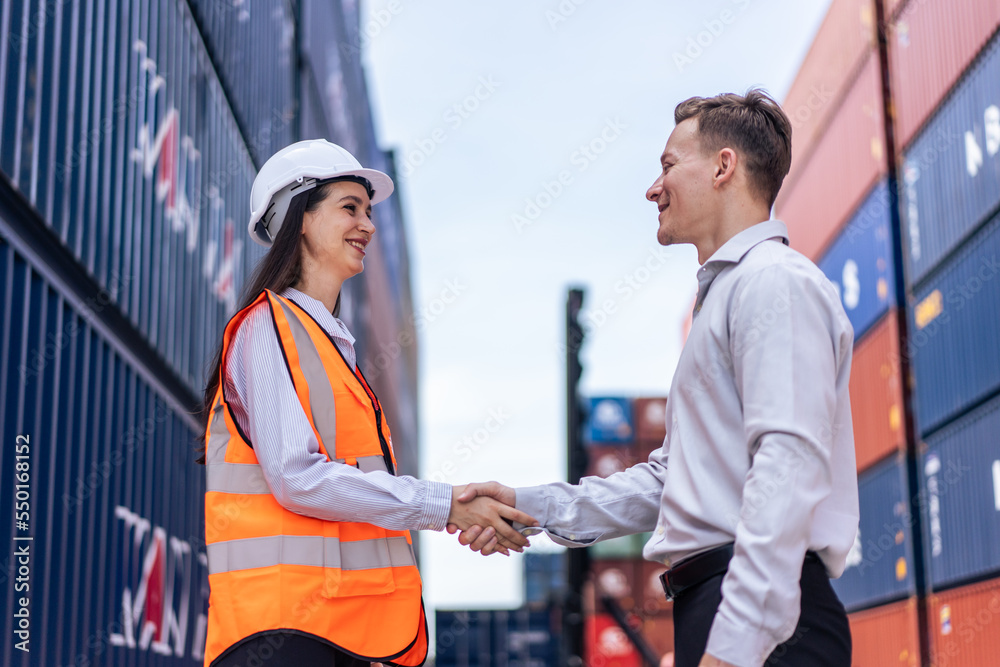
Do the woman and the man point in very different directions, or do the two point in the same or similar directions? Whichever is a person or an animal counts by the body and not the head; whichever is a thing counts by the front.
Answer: very different directions

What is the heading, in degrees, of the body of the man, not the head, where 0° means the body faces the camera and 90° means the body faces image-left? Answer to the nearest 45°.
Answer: approximately 90°

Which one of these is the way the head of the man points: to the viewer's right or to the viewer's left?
to the viewer's left

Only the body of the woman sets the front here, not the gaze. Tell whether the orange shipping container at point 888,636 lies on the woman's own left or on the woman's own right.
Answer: on the woman's own left

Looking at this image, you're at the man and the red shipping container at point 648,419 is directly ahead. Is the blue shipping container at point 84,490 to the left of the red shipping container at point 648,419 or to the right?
left

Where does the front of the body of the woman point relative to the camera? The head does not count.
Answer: to the viewer's right

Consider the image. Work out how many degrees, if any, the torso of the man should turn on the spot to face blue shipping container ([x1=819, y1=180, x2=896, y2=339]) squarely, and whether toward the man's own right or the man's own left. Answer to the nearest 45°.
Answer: approximately 90° to the man's own right

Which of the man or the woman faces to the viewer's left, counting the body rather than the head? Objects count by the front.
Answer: the man

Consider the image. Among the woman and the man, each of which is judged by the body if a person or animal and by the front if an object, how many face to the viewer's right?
1
